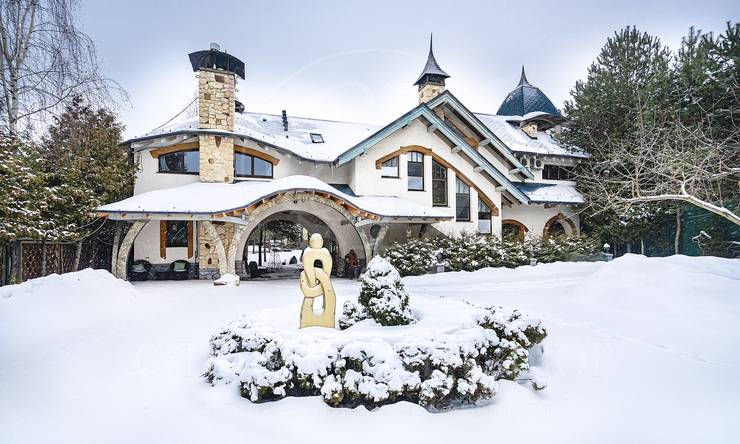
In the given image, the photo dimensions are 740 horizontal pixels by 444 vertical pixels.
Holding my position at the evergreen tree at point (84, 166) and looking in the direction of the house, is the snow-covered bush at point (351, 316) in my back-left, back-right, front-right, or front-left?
front-right

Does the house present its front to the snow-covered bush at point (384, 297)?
yes

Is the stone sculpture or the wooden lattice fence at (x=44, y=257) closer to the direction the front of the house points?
the stone sculpture

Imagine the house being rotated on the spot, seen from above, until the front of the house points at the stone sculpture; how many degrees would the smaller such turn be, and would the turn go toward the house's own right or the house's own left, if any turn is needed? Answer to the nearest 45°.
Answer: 0° — it already faces it

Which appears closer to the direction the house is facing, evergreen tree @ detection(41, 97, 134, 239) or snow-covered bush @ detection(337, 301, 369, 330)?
the snow-covered bush

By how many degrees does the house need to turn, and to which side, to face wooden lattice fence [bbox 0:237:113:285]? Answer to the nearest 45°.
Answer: approximately 45° to its right

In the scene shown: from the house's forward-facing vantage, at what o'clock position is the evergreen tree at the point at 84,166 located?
The evergreen tree is roughly at 2 o'clock from the house.

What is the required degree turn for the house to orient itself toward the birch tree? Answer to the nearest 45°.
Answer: approximately 45° to its right

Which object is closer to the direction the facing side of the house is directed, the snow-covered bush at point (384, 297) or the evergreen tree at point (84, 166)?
the snow-covered bush

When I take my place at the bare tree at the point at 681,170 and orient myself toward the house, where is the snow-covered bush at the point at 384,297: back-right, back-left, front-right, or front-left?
front-left

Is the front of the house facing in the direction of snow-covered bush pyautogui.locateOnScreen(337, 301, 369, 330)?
yes

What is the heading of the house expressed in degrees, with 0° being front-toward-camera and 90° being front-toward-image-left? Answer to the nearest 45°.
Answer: approximately 0°
